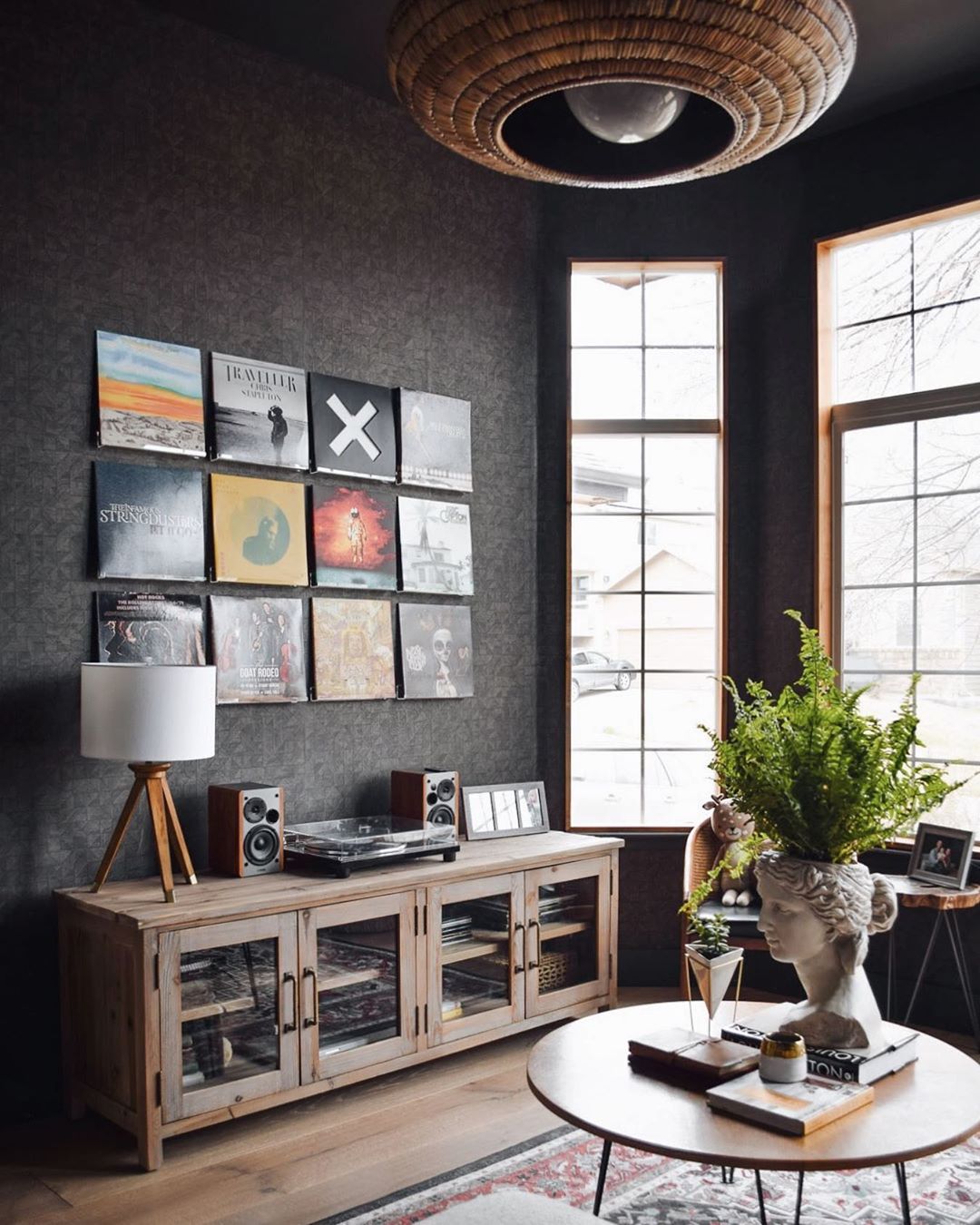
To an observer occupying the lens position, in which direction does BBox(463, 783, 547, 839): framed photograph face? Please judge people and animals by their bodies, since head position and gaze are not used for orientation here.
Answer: facing the viewer

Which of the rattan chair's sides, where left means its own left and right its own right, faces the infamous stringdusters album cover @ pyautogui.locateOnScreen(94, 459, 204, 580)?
right

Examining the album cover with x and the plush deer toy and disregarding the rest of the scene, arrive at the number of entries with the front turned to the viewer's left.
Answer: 0

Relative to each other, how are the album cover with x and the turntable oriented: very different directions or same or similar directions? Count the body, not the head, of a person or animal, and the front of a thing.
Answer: same or similar directions

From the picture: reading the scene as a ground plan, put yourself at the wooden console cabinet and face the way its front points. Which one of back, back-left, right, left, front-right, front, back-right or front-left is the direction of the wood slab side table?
front-left

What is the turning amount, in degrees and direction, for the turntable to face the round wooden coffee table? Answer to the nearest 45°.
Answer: approximately 45° to its right

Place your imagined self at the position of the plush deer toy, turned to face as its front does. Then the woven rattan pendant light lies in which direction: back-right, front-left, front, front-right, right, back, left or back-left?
front

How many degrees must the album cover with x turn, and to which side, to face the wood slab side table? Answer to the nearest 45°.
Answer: approximately 45° to its left

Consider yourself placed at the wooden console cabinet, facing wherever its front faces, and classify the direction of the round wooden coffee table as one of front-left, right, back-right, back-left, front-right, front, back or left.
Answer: front

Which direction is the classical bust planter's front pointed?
to the viewer's left

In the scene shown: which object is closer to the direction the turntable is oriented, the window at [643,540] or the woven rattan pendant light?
the woven rattan pendant light

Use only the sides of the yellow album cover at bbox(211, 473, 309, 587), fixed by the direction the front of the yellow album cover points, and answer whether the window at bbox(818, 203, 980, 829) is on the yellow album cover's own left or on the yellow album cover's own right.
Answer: on the yellow album cover's own left

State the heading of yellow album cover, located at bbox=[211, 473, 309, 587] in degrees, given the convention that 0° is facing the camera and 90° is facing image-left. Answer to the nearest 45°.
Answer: approximately 315°

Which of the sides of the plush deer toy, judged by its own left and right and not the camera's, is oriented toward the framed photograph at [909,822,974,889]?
left

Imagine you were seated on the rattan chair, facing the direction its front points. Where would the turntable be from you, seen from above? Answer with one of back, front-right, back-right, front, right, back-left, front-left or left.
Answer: right
